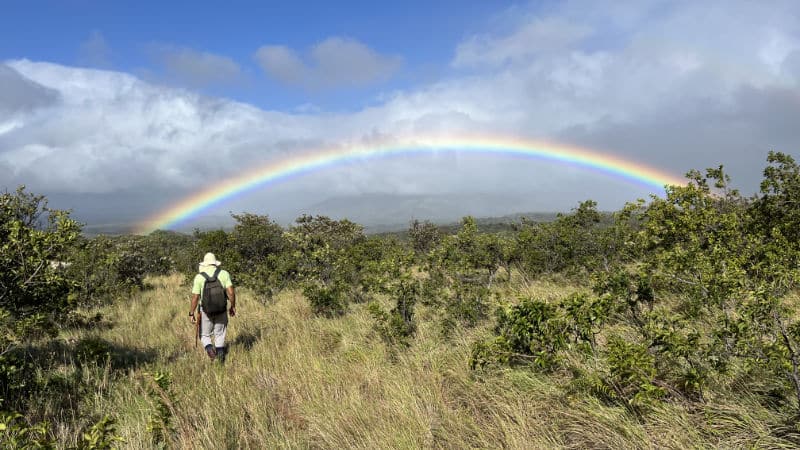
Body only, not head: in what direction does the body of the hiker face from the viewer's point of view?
away from the camera

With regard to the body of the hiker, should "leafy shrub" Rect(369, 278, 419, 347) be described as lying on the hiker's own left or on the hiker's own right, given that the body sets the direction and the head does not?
on the hiker's own right

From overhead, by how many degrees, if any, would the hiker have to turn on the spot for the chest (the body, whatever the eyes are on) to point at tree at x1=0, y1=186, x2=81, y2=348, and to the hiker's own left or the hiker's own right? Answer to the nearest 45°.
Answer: approximately 135° to the hiker's own left
